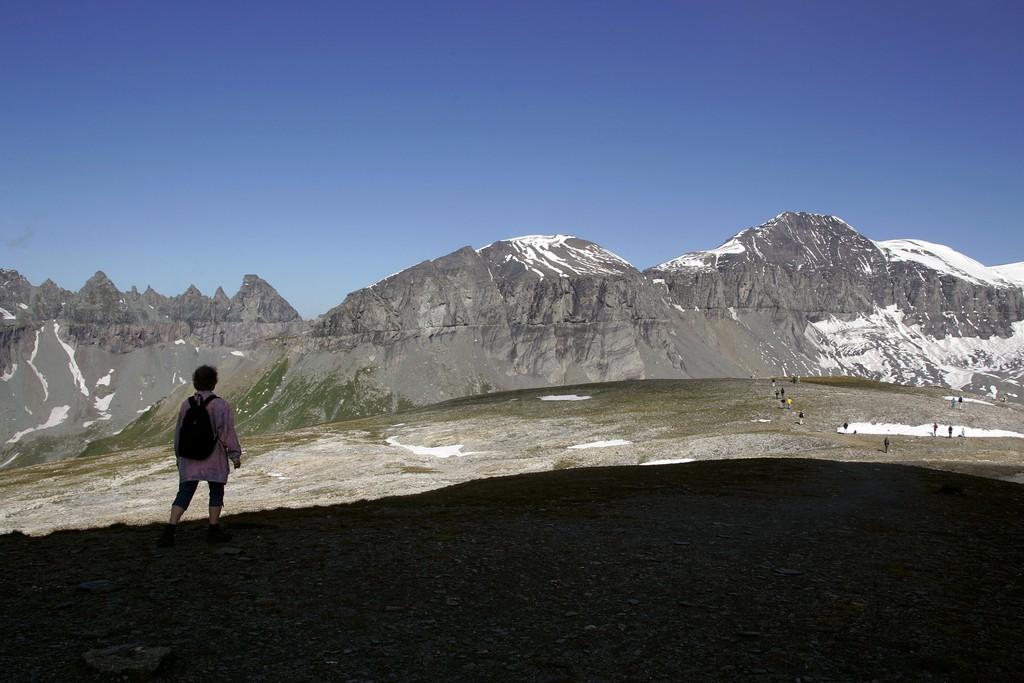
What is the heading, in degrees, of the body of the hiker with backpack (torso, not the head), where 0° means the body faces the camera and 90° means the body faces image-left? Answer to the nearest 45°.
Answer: approximately 225°
